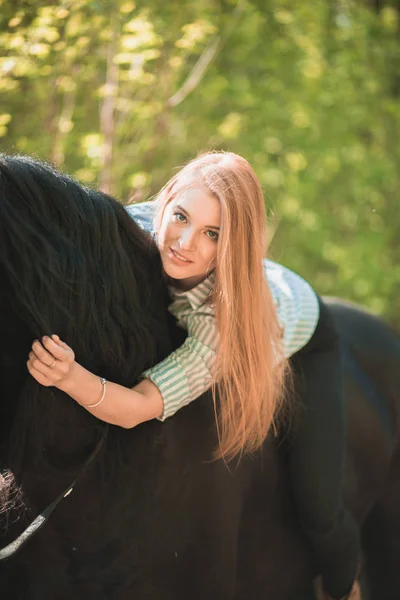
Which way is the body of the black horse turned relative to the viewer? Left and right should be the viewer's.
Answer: facing the viewer and to the left of the viewer
